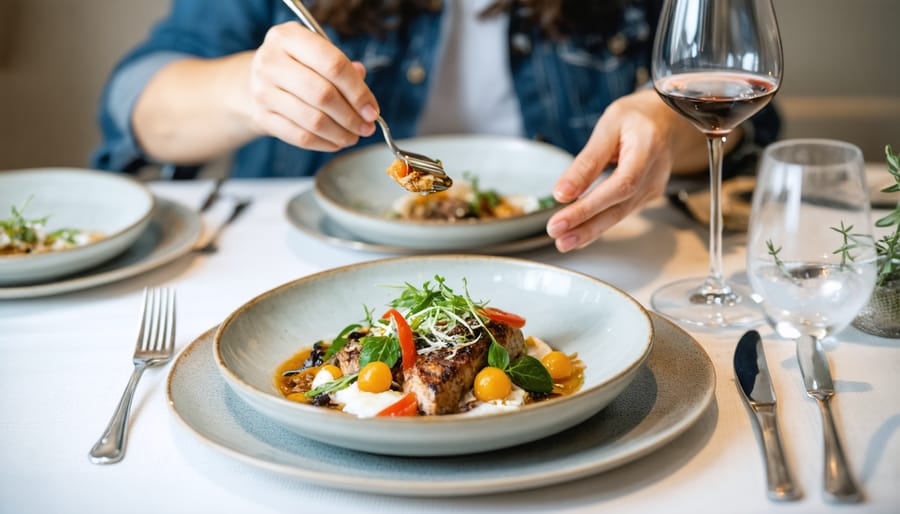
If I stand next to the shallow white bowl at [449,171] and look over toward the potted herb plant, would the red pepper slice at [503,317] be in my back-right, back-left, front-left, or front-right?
front-right

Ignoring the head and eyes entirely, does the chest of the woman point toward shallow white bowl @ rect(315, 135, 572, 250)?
yes

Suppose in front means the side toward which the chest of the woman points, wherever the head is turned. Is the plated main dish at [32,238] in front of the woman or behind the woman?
in front

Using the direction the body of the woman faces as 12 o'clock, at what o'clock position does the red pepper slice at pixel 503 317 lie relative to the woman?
The red pepper slice is roughly at 12 o'clock from the woman.

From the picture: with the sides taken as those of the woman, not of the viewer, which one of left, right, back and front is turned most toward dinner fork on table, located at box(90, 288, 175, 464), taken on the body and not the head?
front

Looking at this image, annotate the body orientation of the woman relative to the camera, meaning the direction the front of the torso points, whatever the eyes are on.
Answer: toward the camera

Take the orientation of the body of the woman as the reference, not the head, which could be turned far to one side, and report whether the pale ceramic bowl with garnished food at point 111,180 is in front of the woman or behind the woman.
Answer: in front

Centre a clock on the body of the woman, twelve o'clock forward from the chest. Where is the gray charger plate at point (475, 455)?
The gray charger plate is roughly at 12 o'clock from the woman.

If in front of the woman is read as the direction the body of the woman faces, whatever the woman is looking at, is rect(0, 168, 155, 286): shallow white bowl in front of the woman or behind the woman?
in front

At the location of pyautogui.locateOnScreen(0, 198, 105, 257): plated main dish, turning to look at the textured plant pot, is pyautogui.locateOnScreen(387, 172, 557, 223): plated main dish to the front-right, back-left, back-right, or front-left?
front-left

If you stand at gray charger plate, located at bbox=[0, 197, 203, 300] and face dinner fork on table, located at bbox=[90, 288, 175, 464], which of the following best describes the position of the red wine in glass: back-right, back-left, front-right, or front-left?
front-left

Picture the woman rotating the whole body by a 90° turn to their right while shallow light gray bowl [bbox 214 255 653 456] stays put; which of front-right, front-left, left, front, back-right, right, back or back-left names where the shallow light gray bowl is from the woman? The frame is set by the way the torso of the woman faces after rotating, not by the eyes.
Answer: left

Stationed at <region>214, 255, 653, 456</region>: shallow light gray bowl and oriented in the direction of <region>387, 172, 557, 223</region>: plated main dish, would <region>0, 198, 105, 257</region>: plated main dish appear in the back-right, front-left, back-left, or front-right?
front-left

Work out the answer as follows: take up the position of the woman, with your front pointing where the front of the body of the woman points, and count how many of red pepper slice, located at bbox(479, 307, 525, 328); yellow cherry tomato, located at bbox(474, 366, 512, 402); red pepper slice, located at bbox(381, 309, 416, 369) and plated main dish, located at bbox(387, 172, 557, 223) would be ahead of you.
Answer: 4

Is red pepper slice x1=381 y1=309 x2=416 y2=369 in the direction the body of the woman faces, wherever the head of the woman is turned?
yes
